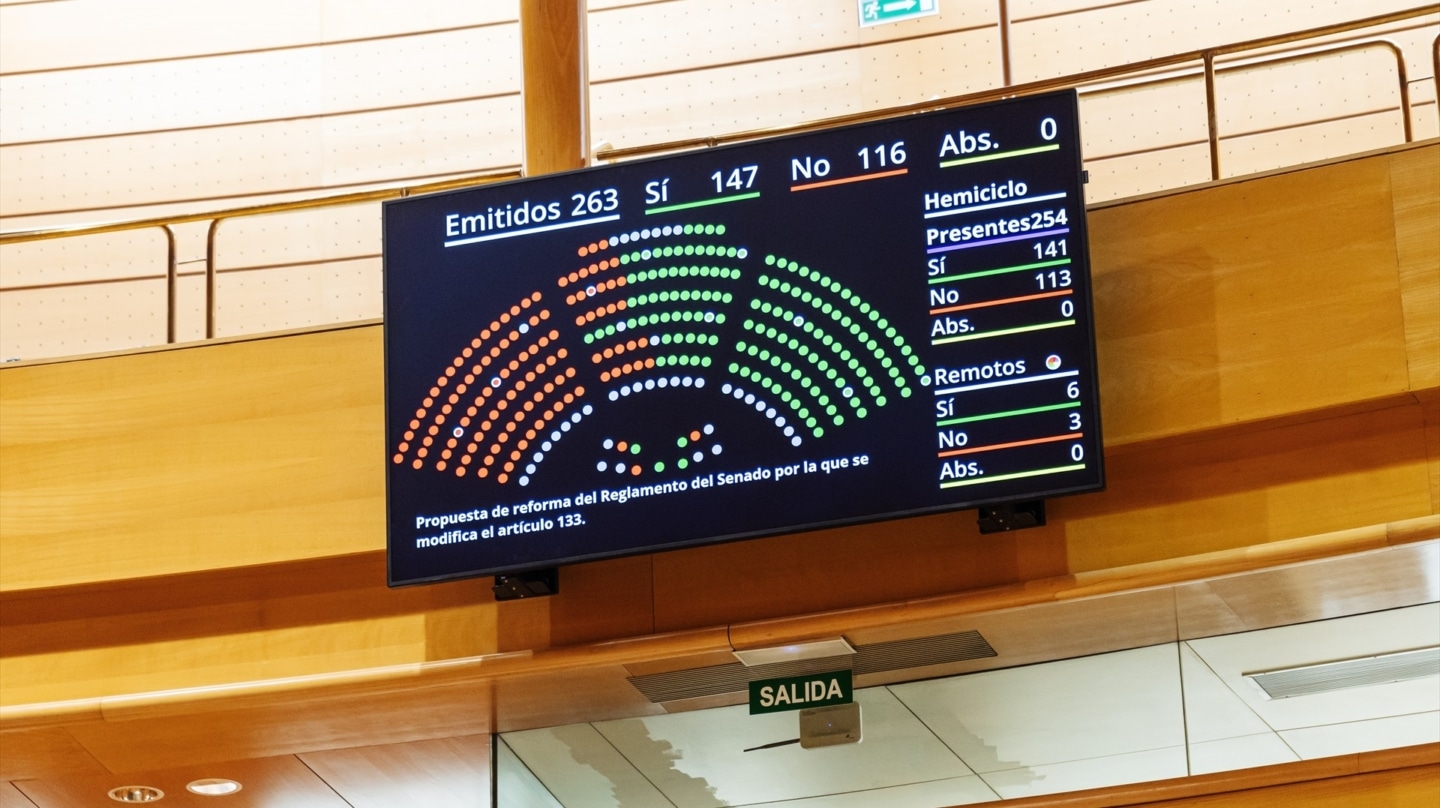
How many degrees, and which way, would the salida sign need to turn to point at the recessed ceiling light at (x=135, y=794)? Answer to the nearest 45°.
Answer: approximately 135° to its right

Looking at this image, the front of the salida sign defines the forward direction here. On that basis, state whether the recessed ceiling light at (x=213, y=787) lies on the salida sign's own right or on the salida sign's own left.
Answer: on the salida sign's own right

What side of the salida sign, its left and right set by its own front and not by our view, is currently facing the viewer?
front
